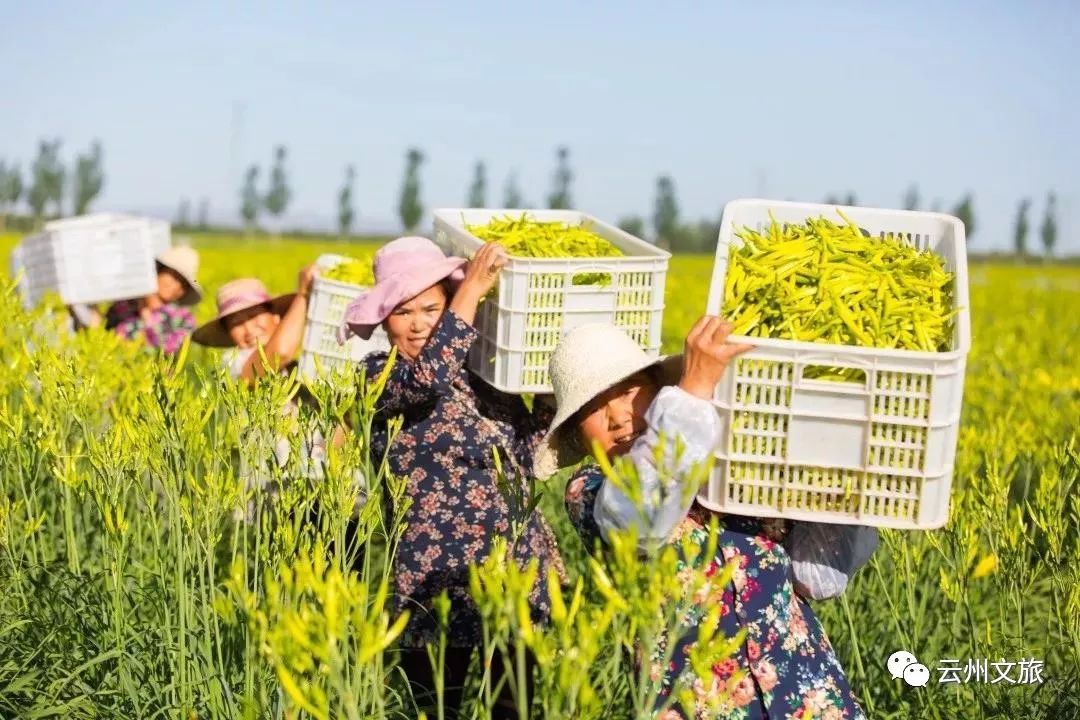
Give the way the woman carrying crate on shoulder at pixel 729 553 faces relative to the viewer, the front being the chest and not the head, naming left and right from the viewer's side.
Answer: facing the viewer and to the left of the viewer

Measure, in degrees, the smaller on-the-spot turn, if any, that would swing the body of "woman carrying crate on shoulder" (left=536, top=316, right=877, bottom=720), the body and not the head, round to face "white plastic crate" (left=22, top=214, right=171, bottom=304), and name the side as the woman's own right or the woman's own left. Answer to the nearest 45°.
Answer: approximately 90° to the woman's own right

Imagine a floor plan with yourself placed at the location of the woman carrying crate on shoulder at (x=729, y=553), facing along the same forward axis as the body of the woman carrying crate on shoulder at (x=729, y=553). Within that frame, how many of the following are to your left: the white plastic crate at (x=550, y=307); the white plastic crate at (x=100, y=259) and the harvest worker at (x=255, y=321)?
0

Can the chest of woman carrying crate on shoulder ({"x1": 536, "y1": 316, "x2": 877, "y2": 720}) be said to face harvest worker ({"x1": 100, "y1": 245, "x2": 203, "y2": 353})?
no

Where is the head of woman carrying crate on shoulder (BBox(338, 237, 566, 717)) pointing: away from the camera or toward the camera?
toward the camera

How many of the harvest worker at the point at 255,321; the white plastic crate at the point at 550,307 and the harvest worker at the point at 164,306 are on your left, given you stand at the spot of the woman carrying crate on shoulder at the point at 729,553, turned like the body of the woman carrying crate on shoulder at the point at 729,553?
0

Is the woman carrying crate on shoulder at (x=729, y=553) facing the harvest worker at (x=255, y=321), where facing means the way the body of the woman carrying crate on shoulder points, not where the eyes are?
no

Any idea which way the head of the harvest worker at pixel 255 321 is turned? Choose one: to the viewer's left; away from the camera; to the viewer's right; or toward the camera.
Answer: toward the camera

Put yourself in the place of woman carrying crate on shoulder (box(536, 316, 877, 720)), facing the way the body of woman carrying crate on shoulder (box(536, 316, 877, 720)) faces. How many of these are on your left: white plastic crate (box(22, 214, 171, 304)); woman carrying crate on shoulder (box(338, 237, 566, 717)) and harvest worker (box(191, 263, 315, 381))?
0

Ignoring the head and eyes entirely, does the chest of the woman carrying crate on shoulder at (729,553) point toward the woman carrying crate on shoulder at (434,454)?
no
